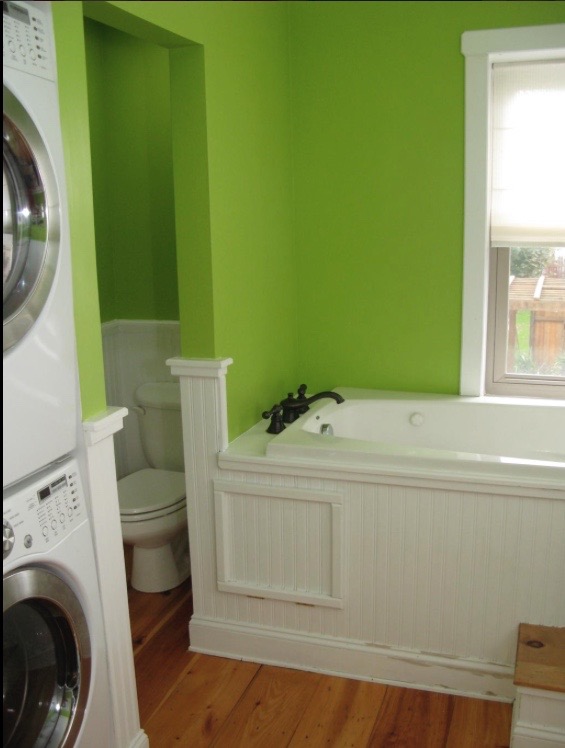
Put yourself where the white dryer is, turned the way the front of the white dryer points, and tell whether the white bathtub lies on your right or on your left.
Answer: on your left

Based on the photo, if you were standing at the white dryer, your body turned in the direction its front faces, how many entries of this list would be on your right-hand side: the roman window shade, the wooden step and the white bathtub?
0

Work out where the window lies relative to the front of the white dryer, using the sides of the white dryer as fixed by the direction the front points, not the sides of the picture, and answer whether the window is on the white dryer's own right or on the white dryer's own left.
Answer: on the white dryer's own left

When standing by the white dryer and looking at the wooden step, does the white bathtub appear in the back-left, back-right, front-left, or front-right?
front-left

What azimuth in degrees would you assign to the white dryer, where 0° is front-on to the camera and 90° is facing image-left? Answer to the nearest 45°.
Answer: approximately 315°

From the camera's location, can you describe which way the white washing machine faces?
facing the viewer and to the right of the viewer

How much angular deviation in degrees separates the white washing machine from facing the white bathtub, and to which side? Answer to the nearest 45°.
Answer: approximately 90° to its left

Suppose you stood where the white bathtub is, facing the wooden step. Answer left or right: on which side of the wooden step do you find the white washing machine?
right

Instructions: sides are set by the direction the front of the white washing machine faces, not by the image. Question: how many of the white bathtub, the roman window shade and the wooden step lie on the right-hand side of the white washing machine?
0

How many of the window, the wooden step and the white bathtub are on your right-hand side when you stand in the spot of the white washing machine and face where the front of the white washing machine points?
0
